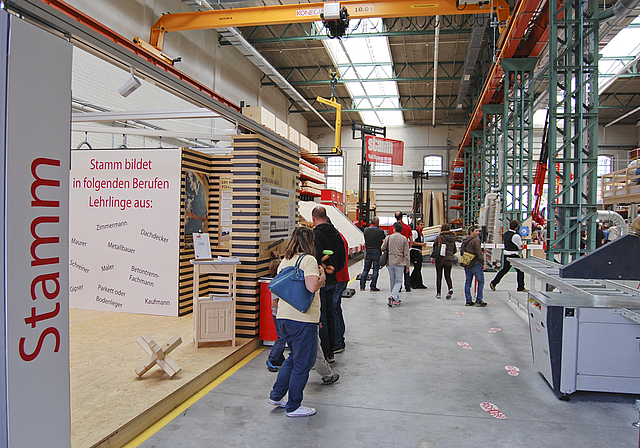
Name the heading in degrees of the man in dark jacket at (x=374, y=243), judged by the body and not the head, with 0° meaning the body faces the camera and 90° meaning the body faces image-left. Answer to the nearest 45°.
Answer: approximately 180°

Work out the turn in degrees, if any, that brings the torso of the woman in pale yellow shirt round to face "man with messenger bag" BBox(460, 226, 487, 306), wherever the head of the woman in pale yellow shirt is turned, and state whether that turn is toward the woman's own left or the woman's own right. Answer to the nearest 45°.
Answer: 0° — they already face them

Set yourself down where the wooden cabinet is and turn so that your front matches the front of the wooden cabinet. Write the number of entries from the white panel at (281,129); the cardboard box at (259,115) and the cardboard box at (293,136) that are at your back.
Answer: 3

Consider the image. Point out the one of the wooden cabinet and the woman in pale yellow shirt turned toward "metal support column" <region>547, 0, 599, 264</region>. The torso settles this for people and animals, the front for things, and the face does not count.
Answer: the woman in pale yellow shirt

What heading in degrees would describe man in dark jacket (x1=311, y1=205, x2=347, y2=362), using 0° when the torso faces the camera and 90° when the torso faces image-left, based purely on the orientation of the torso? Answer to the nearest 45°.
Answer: approximately 135°

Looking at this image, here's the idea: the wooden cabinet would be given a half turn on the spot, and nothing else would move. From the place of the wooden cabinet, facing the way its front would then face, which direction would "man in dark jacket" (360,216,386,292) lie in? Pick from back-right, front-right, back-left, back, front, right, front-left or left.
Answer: front-right

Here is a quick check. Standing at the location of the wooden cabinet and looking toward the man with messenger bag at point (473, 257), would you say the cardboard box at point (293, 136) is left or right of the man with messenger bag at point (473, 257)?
left

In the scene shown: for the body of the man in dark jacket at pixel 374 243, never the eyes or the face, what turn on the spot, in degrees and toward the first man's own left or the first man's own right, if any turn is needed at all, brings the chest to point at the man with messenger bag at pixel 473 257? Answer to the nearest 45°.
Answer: approximately 135° to the first man's own right

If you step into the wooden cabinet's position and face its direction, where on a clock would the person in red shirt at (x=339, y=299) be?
The person in red shirt is roughly at 9 o'clock from the wooden cabinet.
